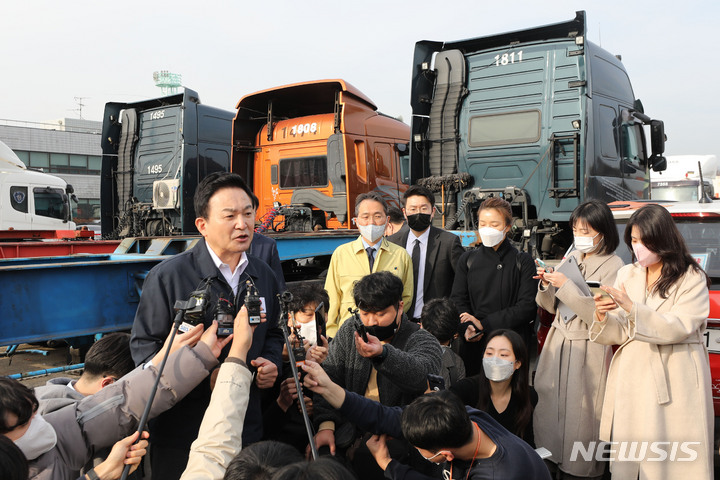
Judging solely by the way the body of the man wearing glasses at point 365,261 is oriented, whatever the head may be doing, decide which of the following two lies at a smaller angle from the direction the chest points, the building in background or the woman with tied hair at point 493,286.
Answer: the woman with tied hair

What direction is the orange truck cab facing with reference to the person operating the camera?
facing away from the viewer and to the right of the viewer

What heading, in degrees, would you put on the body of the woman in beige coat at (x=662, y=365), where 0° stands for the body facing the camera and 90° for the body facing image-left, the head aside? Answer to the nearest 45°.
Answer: approximately 45°

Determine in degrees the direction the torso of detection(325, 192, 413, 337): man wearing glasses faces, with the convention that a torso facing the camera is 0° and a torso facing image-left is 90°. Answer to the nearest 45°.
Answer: approximately 0°

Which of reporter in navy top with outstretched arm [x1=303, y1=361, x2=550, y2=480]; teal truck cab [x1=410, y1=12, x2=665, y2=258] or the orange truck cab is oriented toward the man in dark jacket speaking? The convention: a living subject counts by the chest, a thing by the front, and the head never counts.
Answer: the reporter in navy top with outstretched arm

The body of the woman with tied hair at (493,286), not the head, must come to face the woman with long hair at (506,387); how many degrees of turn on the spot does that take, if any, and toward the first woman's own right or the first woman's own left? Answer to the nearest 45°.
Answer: approximately 45° to the first woman's own left

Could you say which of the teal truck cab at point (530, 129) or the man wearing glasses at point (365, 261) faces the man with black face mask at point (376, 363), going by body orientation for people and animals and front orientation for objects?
the man wearing glasses

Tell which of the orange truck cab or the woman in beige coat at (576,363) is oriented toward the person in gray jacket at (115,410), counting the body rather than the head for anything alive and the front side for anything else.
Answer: the woman in beige coat

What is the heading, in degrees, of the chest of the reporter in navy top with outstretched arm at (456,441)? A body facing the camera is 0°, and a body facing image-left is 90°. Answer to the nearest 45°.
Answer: approximately 90°

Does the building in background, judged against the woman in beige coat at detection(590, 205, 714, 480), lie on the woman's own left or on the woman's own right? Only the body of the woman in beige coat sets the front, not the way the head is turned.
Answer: on the woman's own right

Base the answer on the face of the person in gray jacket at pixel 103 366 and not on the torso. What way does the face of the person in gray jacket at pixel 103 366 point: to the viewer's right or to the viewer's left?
to the viewer's right

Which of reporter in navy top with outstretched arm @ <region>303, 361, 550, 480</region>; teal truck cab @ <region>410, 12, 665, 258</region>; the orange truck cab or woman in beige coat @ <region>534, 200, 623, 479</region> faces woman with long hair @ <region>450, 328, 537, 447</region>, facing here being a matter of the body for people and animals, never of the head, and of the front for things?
the woman in beige coat
